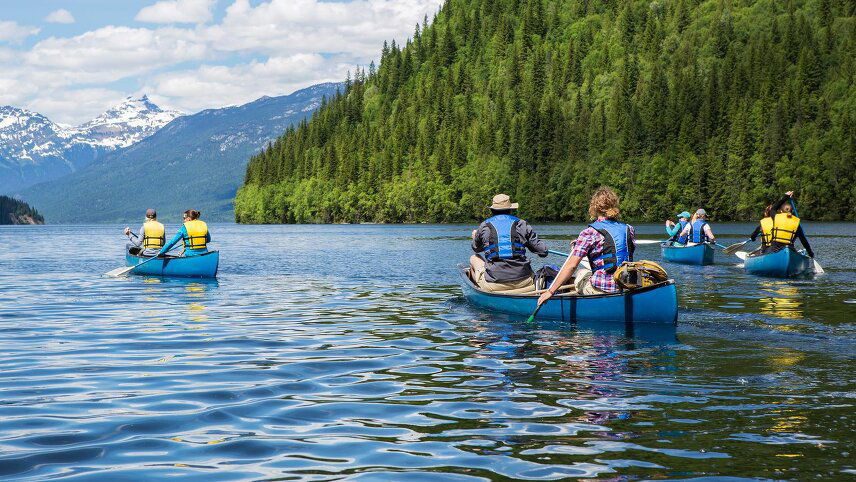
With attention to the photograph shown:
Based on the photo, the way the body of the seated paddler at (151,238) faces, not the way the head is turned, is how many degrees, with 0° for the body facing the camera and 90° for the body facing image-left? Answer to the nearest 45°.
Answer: approximately 135°

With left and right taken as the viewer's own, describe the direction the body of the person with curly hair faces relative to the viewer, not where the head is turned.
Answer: facing away from the viewer and to the left of the viewer

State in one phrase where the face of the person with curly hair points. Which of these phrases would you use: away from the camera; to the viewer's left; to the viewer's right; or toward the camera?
away from the camera

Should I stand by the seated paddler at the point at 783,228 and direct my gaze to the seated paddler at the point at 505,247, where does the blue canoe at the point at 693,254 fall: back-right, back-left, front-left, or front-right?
back-right

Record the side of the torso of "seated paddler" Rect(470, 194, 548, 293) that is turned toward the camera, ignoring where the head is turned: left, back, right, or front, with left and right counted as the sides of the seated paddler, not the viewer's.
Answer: back

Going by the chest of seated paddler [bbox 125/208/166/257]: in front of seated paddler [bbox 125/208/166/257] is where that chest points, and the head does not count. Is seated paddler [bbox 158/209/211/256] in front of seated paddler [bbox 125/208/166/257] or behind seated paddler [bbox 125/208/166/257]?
behind
